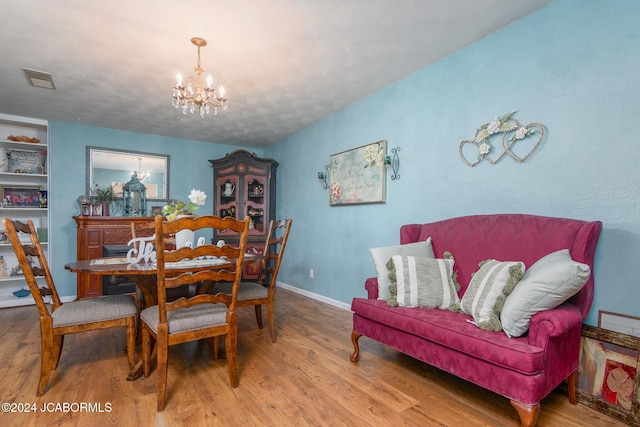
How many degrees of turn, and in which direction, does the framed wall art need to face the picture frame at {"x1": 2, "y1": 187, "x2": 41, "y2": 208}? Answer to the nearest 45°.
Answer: approximately 45° to its right

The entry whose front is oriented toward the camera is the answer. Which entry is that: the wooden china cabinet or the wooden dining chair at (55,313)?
the wooden china cabinet

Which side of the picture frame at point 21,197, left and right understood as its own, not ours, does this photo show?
front

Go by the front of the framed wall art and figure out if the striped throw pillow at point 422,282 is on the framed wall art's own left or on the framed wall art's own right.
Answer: on the framed wall art's own left

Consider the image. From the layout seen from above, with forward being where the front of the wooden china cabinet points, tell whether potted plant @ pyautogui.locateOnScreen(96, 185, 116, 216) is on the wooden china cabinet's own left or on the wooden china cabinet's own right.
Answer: on the wooden china cabinet's own right

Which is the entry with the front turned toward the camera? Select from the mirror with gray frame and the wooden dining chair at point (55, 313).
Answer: the mirror with gray frame

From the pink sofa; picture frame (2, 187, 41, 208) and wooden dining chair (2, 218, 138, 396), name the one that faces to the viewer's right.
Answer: the wooden dining chair

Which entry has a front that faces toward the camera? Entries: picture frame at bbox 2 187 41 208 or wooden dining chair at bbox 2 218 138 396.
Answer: the picture frame

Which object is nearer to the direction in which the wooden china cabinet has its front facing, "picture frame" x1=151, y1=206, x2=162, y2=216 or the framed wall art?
the framed wall art

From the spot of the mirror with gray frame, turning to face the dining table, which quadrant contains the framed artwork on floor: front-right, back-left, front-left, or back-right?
front-left

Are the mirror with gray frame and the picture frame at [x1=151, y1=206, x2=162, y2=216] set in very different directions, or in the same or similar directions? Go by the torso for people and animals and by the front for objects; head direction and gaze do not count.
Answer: same or similar directions

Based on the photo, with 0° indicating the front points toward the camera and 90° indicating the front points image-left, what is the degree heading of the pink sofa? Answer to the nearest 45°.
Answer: approximately 45°

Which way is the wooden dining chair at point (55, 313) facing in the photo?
to the viewer's right

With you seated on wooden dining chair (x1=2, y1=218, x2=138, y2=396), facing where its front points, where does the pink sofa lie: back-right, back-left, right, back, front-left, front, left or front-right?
front-right

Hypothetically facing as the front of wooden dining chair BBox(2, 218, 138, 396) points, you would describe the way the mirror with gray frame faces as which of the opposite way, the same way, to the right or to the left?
to the right

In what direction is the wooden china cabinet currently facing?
toward the camera

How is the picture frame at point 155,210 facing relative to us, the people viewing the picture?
facing the viewer
